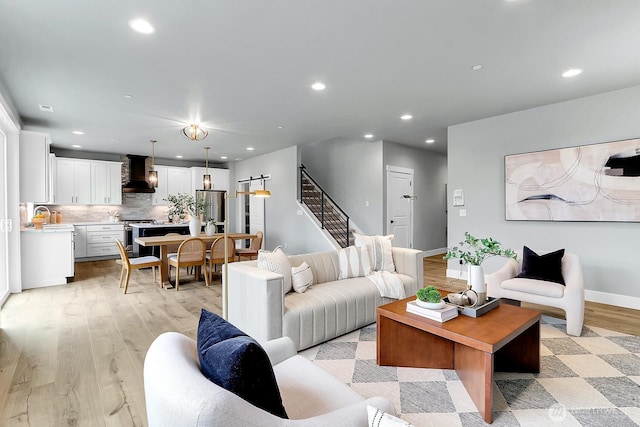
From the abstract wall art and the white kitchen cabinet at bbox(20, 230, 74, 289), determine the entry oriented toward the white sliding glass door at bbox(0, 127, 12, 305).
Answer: the abstract wall art

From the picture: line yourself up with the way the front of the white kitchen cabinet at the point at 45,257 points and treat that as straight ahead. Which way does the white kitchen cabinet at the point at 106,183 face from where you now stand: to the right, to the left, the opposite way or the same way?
to the right

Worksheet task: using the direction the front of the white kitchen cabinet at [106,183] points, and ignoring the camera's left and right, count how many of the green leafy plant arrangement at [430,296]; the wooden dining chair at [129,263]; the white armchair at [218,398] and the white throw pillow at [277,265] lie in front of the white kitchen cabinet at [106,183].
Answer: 4

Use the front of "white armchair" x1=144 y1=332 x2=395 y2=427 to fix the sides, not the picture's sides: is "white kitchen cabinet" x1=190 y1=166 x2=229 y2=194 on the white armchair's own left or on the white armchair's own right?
on the white armchair's own left

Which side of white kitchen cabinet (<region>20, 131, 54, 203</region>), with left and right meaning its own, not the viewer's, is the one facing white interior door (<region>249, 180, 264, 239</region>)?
front

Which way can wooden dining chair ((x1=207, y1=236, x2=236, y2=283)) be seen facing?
away from the camera

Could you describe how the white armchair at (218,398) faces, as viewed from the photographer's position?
facing away from the viewer and to the right of the viewer

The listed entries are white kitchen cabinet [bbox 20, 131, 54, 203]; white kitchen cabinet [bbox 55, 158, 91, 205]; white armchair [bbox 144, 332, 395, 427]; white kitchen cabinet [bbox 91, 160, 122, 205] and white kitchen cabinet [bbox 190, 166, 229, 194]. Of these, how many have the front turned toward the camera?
3

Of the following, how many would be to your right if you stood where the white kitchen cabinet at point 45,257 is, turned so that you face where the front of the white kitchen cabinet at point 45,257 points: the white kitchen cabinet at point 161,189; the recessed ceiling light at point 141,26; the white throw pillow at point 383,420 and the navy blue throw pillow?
3

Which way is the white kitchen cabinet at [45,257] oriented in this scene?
to the viewer's right

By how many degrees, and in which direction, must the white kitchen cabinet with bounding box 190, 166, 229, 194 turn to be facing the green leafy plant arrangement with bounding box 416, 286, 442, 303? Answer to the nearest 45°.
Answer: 0° — it already faces it

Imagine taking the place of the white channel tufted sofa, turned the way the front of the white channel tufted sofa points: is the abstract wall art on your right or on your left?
on your left

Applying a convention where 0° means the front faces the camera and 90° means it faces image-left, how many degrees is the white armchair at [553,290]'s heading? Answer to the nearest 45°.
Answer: approximately 45°

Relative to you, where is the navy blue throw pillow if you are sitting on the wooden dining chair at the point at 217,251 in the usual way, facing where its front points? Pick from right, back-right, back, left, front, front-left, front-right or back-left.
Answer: back
